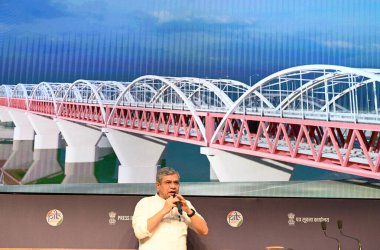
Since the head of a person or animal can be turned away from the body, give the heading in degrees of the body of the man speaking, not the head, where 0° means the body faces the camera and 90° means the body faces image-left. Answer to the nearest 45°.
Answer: approximately 315°
